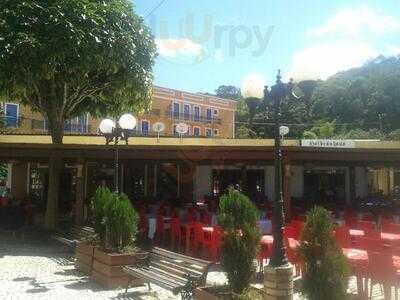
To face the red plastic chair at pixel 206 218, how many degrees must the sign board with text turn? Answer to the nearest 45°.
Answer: approximately 45° to its right

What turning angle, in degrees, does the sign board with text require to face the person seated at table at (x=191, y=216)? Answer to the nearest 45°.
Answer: approximately 45° to its right

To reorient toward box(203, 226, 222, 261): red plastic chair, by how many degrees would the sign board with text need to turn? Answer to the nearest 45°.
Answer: approximately 45° to its right

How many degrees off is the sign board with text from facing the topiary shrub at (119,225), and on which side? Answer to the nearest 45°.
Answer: approximately 45° to its right

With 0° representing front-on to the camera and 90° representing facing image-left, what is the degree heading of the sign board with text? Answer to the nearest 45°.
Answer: approximately 0°
